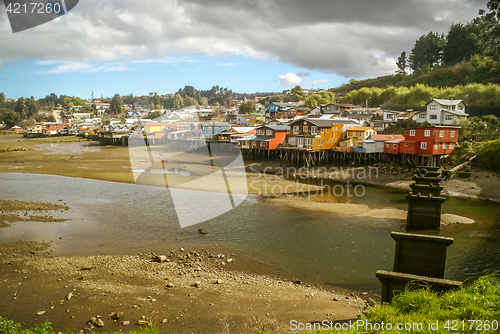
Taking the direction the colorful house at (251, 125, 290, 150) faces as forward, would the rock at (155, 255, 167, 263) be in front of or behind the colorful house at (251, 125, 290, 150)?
in front

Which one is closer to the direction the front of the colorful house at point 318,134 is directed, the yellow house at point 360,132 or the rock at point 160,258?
the rock

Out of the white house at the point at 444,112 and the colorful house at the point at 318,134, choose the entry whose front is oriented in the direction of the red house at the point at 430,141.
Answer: the white house

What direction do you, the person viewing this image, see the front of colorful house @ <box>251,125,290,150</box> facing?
facing the viewer and to the left of the viewer

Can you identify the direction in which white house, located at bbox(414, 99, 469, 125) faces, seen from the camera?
facing the viewer

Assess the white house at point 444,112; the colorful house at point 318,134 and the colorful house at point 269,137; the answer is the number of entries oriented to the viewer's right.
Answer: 0

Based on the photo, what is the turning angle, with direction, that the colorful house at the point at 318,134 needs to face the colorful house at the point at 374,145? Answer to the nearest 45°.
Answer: approximately 90° to its left

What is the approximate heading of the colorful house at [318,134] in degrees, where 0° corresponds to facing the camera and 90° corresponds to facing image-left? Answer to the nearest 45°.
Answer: approximately 45°

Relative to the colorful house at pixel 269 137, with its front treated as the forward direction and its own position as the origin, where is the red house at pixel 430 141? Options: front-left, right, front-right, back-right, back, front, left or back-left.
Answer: left

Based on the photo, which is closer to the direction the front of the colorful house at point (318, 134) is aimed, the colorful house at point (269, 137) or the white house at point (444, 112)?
the colorful house

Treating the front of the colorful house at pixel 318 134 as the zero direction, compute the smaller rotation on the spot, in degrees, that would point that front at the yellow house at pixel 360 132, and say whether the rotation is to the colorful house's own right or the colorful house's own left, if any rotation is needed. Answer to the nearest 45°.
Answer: approximately 135° to the colorful house's own left
